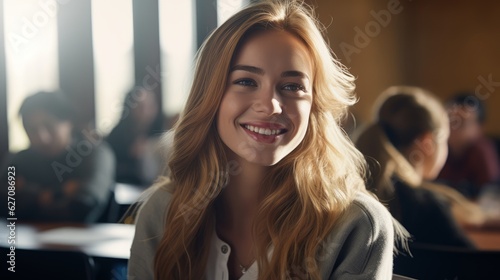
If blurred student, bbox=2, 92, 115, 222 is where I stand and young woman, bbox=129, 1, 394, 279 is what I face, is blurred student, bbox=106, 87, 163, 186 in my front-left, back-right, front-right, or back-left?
back-left

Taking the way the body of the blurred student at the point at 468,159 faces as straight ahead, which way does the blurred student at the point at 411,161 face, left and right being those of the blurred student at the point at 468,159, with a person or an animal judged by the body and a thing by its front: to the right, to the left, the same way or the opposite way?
the opposite way

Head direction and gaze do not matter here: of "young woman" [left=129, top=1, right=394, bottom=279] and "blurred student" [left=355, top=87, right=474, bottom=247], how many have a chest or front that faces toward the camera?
1

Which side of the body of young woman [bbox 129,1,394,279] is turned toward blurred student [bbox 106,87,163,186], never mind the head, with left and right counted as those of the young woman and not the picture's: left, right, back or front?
back

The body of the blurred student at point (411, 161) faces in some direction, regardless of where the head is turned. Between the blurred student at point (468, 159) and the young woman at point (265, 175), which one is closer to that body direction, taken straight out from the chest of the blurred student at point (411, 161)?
the blurred student

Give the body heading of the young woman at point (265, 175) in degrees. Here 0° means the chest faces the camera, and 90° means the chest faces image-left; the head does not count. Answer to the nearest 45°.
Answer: approximately 0°

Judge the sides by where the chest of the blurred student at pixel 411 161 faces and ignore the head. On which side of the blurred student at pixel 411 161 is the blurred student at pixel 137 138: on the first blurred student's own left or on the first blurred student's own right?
on the first blurred student's own left

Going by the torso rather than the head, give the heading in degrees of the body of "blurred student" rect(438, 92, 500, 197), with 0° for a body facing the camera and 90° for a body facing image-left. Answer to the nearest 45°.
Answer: approximately 45°

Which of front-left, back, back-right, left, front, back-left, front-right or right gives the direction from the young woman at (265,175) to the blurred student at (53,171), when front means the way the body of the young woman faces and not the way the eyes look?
back-right
